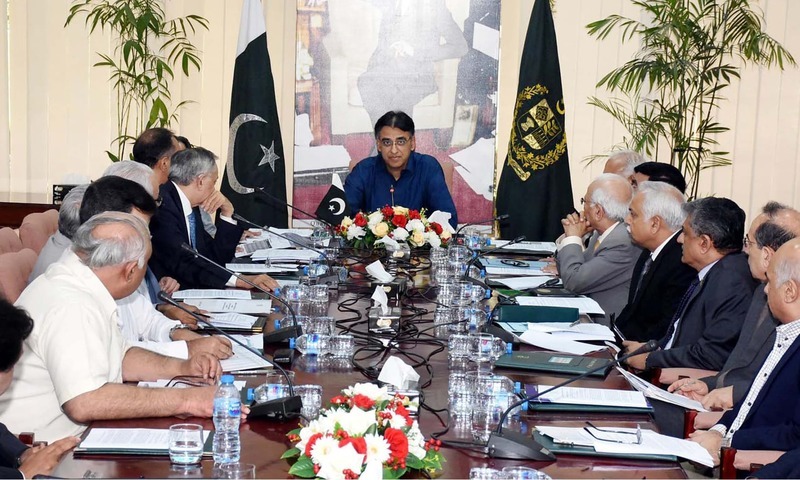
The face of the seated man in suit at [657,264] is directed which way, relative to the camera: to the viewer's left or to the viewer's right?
to the viewer's left

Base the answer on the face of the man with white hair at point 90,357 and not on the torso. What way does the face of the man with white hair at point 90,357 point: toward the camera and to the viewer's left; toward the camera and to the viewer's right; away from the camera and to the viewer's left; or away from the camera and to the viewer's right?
away from the camera and to the viewer's right

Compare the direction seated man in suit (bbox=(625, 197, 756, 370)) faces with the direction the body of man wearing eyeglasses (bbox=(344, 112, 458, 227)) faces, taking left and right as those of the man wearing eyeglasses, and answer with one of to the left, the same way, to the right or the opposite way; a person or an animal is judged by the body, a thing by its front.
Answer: to the right

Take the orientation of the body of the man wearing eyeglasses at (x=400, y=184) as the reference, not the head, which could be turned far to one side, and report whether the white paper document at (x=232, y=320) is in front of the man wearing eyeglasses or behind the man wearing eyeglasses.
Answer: in front

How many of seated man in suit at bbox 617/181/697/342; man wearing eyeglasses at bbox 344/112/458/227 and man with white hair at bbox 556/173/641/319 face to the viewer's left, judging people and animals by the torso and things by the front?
2

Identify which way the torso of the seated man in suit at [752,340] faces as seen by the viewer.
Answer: to the viewer's left

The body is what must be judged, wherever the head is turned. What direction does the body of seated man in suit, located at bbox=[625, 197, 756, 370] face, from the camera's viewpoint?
to the viewer's left

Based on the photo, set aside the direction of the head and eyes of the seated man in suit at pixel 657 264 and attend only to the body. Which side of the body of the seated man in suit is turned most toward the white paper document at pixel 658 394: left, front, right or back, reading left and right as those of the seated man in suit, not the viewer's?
left

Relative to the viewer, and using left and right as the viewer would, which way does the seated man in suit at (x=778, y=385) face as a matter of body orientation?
facing to the left of the viewer

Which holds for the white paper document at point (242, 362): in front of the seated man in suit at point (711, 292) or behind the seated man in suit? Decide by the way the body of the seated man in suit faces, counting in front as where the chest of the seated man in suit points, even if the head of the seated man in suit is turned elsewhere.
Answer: in front

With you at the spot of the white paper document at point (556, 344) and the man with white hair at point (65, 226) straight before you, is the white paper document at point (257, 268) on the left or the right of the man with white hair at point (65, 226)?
right

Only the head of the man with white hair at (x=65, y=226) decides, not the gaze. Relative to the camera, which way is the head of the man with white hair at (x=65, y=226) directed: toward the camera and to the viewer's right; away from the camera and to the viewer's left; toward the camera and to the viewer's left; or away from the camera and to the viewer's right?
away from the camera and to the viewer's right

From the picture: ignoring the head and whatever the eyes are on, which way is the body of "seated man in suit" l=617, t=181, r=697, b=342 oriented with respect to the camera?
to the viewer's left
